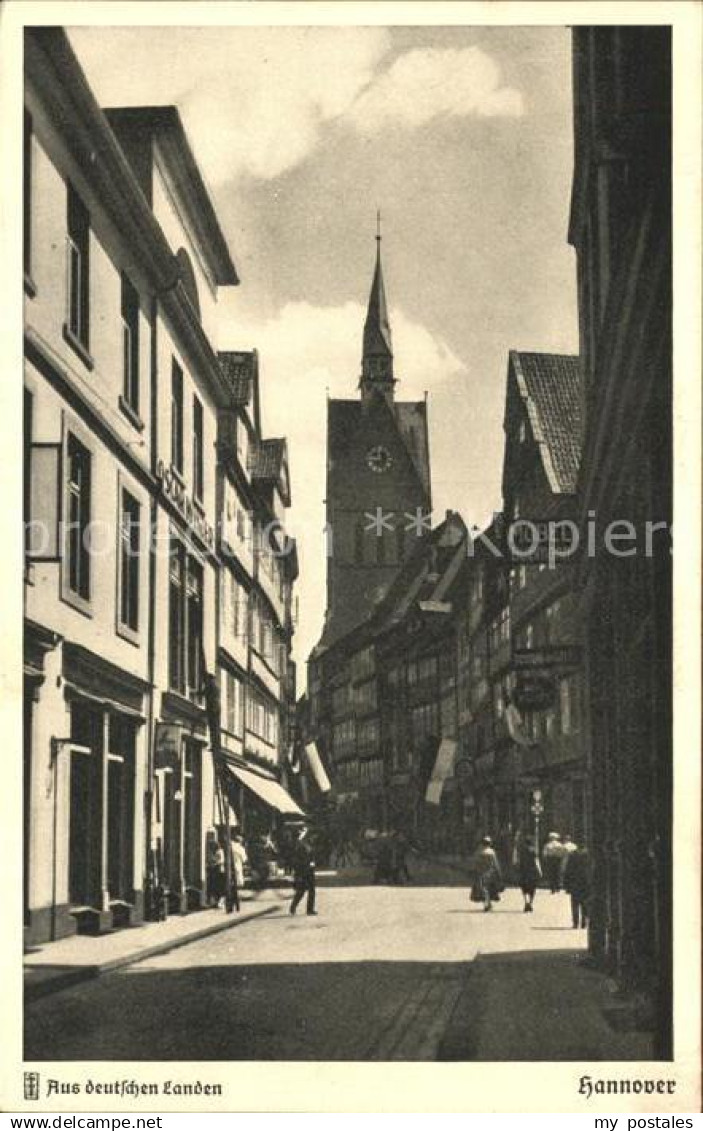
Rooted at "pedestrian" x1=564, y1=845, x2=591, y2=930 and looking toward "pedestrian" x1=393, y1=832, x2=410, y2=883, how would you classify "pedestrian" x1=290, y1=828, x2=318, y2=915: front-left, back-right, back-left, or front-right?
front-left
